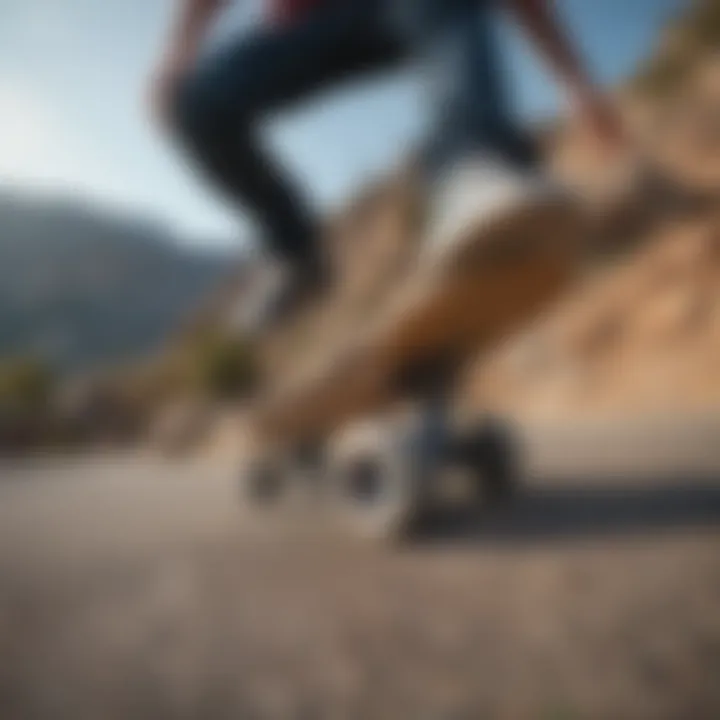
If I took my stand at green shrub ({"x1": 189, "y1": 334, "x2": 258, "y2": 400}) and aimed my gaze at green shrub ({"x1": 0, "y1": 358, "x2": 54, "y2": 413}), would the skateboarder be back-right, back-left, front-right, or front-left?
back-left
